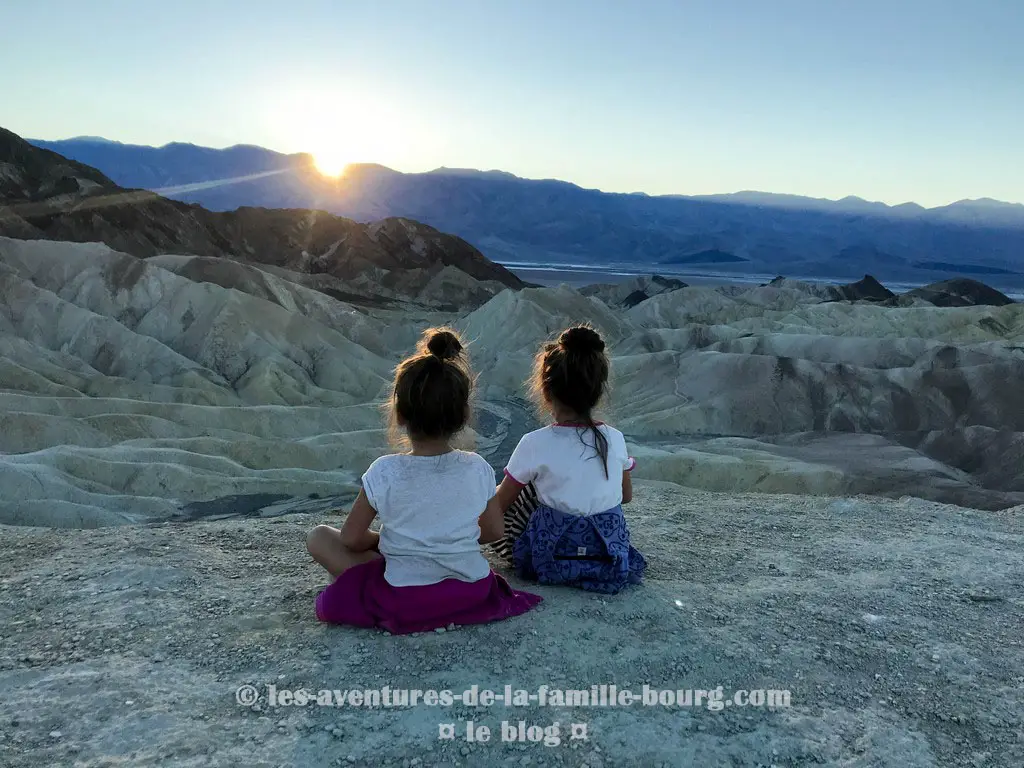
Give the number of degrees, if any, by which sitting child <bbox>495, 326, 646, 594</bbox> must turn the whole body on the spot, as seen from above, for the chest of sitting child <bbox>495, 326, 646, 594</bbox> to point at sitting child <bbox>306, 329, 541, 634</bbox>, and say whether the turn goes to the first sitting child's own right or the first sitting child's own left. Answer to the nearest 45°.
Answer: approximately 135° to the first sitting child's own left

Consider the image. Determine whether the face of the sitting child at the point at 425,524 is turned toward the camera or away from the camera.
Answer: away from the camera

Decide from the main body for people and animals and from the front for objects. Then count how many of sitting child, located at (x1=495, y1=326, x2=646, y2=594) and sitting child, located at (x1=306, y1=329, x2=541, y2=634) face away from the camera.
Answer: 2

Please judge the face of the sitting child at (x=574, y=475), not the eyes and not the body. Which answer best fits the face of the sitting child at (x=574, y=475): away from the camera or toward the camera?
away from the camera

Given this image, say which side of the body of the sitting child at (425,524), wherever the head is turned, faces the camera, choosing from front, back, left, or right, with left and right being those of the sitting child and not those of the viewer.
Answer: back

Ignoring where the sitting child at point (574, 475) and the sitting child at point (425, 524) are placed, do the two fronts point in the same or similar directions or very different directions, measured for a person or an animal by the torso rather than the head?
same or similar directions

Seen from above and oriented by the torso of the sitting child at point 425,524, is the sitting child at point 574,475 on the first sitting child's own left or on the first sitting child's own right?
on the first sitting child's own right

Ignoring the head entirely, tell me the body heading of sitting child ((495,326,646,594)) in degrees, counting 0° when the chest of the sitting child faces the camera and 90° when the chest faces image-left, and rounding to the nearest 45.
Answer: approximately 180°
